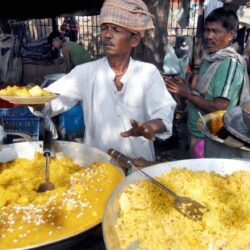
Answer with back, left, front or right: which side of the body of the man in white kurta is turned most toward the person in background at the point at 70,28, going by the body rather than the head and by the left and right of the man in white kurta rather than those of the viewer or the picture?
back

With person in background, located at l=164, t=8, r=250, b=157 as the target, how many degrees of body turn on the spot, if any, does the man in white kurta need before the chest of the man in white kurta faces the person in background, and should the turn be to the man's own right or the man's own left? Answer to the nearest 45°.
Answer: approximately 135° to the man's own left

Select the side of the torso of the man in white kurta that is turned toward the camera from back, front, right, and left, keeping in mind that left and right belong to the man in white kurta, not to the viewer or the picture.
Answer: front

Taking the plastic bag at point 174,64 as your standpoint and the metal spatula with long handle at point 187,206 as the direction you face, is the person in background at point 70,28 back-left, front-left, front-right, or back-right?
back-right

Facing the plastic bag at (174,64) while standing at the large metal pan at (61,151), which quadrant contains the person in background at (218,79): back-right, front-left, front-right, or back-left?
front-right

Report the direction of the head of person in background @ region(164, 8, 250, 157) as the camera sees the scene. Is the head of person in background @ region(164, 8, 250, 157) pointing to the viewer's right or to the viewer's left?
to the viewer's left

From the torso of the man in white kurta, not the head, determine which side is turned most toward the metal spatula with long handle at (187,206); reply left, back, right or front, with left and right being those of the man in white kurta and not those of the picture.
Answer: front

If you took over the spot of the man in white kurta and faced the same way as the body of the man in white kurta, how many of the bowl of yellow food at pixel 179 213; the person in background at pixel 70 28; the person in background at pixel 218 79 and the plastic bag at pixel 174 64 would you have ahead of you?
1

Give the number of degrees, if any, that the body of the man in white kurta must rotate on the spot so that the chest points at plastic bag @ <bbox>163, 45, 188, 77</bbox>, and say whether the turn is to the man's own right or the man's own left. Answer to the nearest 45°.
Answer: approximately 180°

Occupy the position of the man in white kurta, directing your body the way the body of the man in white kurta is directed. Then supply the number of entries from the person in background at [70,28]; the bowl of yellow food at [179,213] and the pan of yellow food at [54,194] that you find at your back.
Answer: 1

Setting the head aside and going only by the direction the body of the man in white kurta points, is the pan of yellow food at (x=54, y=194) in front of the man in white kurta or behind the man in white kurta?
in front

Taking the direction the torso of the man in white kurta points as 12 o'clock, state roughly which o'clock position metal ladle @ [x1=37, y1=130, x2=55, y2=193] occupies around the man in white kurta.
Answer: The metal ladle is roughly at 1 o'clock from the man in white kurta.

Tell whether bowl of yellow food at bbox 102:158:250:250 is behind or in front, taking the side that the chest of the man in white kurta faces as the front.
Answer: in front

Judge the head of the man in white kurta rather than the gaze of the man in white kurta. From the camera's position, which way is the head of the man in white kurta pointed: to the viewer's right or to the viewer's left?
to the viewer's left
